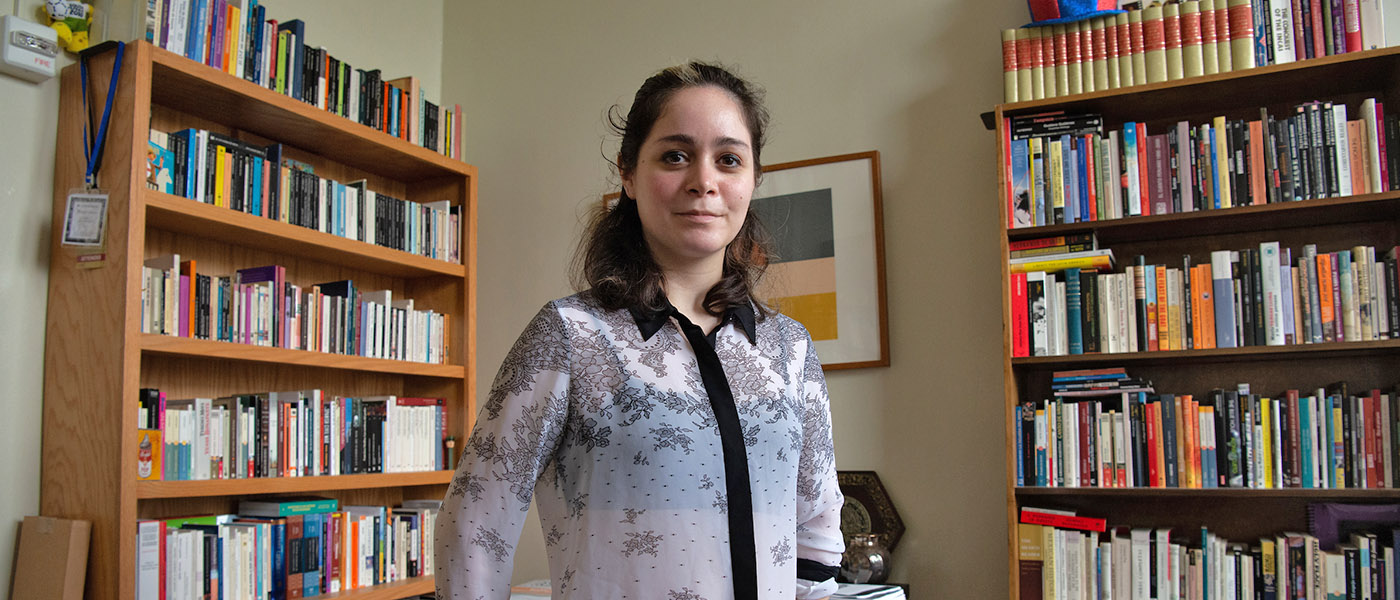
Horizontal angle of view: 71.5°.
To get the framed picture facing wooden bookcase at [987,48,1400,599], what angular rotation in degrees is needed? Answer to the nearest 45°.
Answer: approximately 90° to its left

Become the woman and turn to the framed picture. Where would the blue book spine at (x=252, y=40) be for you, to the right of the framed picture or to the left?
left

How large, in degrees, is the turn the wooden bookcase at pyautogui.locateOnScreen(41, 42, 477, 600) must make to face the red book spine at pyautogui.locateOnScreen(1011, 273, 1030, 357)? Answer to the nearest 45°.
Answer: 0° — it already faces it

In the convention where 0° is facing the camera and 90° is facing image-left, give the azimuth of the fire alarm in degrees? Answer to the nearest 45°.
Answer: approximately 315°

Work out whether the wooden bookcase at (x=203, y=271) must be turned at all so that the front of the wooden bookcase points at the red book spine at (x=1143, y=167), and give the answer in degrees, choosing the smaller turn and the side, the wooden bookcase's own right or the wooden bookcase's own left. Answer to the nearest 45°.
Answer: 0° — it already faces it

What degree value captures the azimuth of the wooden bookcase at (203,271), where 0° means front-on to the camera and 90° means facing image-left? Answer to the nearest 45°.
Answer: approximately 315°

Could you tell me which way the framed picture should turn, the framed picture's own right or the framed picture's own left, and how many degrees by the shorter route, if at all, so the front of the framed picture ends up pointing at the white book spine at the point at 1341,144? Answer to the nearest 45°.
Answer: approximately 90° to the framed picture's own left

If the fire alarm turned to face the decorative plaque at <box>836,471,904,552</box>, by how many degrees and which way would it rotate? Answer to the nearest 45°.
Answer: approximately 45° to its left
